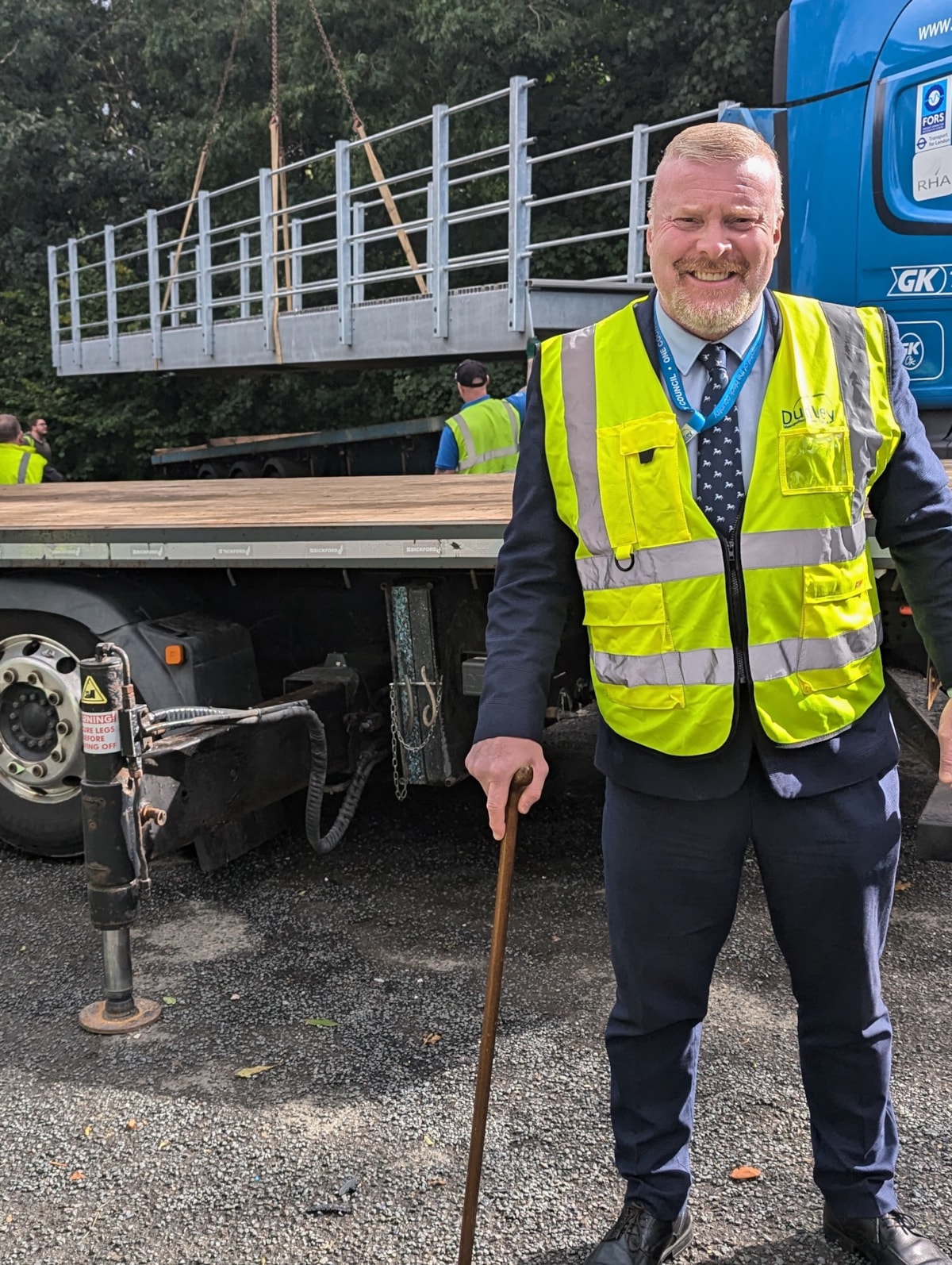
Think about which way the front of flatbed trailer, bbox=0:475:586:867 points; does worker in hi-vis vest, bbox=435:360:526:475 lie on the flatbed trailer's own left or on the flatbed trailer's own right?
on the flatbed trailer's own left

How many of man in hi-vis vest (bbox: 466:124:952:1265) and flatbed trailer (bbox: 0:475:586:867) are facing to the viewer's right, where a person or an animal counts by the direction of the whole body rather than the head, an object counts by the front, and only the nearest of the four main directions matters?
1

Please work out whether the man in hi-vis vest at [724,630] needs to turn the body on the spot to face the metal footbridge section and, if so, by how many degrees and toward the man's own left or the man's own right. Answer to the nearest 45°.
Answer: approximately 180°

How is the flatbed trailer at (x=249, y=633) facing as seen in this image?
to the viewer's right

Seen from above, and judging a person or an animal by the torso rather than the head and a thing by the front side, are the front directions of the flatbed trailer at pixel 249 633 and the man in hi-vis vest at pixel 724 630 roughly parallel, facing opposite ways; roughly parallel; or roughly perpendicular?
roughly perpendicular

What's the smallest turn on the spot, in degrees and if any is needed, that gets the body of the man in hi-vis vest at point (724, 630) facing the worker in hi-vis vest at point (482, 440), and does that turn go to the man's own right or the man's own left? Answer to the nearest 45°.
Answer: approximately 180°

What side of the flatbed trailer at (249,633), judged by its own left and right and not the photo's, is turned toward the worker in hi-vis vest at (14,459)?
left

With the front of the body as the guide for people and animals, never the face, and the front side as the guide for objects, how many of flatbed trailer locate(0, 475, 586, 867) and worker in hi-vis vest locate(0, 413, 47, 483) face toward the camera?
0
